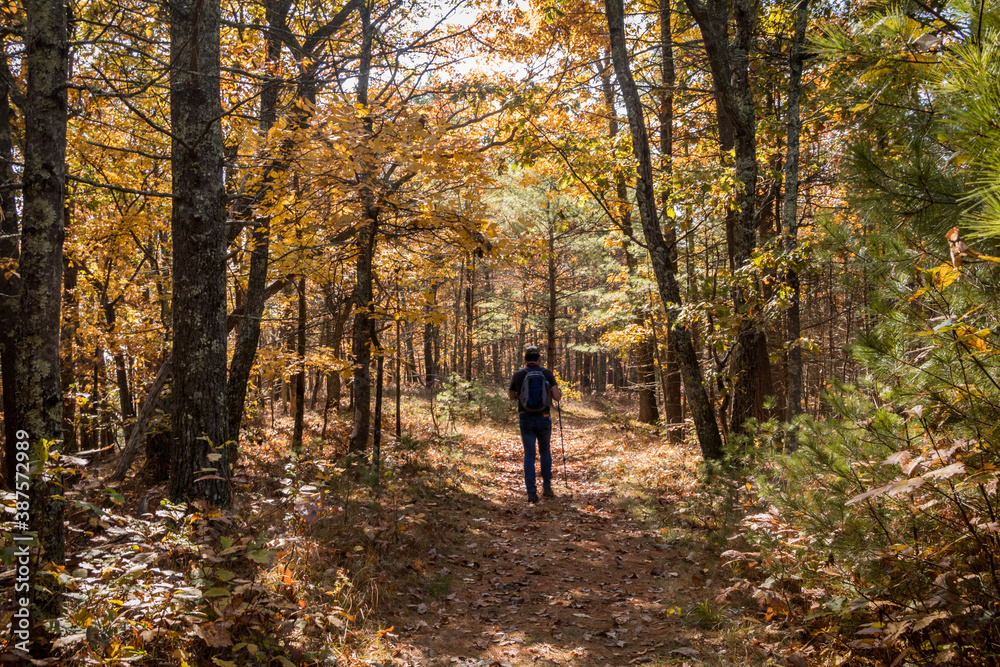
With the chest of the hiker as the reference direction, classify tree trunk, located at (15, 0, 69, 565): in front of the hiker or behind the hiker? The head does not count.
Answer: behind

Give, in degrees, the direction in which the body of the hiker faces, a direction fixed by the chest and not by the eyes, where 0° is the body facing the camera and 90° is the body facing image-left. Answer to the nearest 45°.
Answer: approximately 180°

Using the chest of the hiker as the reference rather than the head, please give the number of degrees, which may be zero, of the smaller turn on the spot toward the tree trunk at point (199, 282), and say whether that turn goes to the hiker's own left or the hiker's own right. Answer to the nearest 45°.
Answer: approximately 135° to the hiker's own left

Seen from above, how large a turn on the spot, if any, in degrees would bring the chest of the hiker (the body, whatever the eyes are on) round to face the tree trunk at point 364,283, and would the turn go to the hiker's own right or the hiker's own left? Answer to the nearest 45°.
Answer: approximately 90° to the hiker's own left

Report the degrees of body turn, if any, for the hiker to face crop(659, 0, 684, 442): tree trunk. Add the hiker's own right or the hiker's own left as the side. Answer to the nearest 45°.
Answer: approximately 45° to the hiker's own right

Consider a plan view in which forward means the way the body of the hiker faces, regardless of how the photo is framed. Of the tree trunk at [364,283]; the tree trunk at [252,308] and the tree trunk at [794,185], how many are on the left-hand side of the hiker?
2
